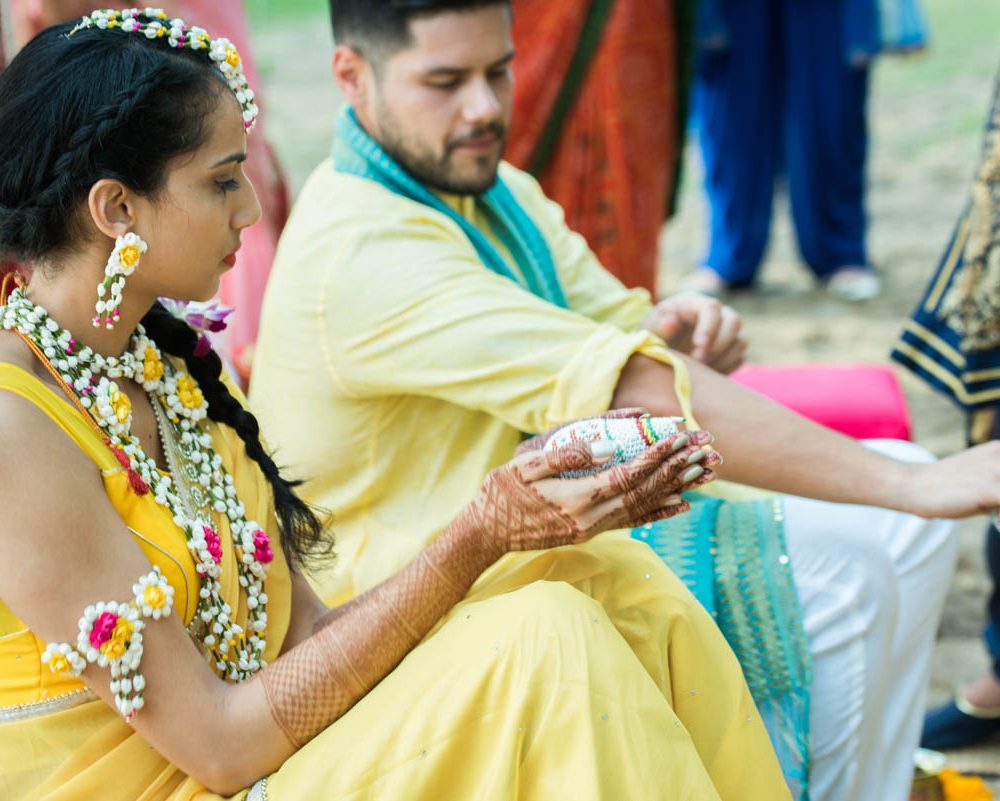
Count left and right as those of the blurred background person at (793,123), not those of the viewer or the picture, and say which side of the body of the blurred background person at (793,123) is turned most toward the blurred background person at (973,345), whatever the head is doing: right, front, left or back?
front

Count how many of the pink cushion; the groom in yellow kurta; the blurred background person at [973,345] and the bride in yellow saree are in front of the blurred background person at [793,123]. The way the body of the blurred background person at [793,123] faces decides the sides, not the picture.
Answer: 4

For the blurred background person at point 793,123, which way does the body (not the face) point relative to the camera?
toward the camera

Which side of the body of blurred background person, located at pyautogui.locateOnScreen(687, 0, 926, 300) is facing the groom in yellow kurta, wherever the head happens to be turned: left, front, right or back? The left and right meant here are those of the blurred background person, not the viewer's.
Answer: front

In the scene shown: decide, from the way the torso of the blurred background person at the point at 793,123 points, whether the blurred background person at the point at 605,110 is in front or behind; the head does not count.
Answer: in front

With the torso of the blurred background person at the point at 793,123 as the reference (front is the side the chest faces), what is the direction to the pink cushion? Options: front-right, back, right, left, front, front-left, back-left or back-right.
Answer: front

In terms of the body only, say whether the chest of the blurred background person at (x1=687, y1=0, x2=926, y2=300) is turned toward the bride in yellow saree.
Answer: yes

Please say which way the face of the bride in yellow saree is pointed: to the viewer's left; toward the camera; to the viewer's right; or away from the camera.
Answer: to the viewer's right
